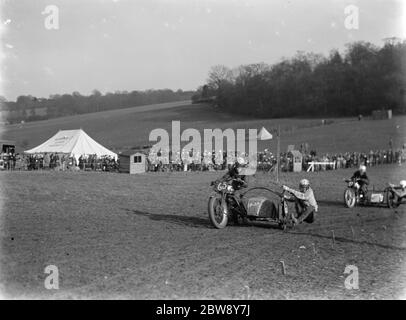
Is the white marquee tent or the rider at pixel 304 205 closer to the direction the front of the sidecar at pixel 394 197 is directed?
the rider

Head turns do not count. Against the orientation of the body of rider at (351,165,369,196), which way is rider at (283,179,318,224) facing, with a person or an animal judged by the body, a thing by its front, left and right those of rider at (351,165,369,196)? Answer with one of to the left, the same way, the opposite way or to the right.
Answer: the same way

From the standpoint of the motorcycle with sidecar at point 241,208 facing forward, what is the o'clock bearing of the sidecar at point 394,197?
The sidecar is roughly at 6 o'clock from the motorcycle with sidecar.

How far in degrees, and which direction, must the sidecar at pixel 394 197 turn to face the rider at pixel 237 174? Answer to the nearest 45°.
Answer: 0° — it already faces them

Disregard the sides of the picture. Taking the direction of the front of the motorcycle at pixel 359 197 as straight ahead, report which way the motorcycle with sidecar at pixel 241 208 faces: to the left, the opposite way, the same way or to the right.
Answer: the same way

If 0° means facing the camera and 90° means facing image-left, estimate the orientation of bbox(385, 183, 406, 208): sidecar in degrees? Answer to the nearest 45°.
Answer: approximately 45°

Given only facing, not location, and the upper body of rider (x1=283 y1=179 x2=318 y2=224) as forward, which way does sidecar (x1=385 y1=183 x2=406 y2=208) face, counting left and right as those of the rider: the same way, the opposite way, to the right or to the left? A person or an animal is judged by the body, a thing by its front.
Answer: the same way

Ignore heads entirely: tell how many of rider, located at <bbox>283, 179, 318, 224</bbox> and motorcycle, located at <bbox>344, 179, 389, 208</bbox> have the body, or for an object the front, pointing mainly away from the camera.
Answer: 0

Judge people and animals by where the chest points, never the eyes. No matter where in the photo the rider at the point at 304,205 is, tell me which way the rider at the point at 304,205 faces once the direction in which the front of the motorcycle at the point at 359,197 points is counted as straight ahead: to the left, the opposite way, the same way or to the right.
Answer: the same way

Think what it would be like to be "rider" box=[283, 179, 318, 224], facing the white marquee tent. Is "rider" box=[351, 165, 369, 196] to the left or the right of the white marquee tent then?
right

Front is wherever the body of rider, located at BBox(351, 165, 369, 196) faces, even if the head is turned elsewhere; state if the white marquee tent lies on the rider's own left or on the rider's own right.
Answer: on the rider's own right

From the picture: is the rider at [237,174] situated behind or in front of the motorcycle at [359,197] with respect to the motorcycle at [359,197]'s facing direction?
in front

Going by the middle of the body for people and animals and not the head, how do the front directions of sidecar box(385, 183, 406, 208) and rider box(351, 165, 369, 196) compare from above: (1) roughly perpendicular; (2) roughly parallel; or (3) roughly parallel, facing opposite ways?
roughly parallel

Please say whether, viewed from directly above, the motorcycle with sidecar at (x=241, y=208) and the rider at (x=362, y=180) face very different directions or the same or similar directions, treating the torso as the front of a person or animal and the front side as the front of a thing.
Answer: same or similar directions

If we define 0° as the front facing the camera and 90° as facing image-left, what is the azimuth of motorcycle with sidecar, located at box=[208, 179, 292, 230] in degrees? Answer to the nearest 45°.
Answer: approximately 45°

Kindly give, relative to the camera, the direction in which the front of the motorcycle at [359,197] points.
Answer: facing the viewer and to the left of the viewer

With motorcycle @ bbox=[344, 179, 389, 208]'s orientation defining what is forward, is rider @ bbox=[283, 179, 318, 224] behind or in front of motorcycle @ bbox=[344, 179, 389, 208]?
in front
